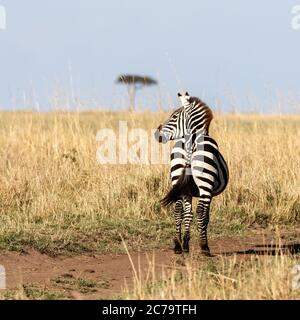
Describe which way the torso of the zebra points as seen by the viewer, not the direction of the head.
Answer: away from the camera
